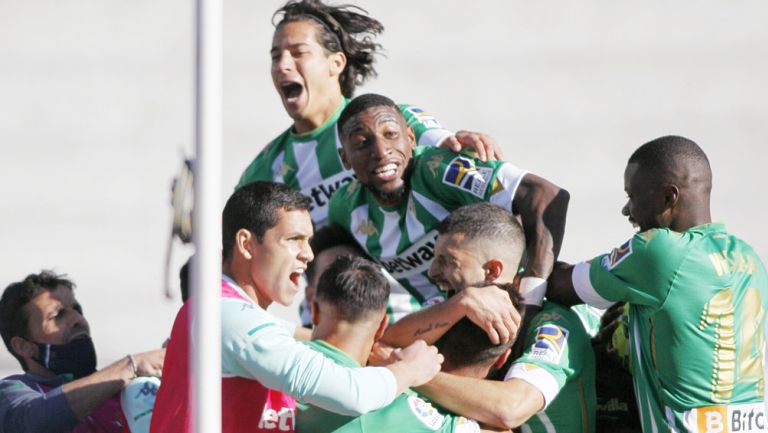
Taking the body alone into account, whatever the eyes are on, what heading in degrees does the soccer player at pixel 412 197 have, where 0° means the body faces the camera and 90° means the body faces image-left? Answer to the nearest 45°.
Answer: approximately 45°

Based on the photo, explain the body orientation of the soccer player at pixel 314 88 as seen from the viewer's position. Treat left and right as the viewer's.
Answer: facing the viewer and to the left of the viewer

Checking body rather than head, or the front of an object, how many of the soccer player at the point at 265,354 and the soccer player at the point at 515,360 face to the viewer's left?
1

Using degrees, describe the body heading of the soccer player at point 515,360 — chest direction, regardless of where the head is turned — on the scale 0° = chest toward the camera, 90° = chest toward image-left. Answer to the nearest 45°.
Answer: approximately 90°

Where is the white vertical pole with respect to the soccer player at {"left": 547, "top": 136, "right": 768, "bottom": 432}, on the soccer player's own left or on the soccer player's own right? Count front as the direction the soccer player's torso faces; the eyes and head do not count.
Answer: on the soccer player's own left

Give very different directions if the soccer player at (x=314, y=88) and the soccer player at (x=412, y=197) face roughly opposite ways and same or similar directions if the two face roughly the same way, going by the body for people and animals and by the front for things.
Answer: same or similar directions

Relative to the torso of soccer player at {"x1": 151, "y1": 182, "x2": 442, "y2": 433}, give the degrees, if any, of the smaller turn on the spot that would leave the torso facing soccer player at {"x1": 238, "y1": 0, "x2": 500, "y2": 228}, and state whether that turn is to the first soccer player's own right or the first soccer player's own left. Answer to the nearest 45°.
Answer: approximately 90° to the first soccer player's own left

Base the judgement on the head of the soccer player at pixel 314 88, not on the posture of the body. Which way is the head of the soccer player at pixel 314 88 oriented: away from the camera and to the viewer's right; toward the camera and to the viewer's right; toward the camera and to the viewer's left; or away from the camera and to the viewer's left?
toward the camera and to the viewer's left

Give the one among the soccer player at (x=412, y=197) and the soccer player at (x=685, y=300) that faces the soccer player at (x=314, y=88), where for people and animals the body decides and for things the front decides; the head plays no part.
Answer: the soccer player at (x=685, y=300)

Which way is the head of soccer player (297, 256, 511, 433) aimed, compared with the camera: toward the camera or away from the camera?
away from the camera

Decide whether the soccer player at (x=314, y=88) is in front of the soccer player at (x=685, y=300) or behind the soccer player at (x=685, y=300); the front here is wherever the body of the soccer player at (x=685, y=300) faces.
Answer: in front
